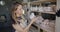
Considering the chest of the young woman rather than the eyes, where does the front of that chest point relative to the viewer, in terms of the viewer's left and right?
facing the viewer and to the right of the viewer
